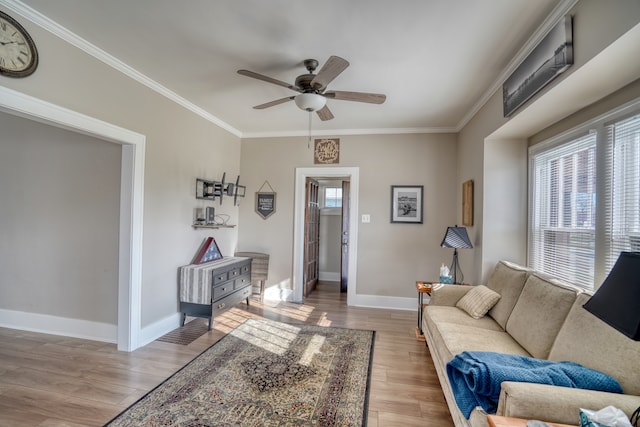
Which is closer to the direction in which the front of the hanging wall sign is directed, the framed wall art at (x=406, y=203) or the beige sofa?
the beige sofa

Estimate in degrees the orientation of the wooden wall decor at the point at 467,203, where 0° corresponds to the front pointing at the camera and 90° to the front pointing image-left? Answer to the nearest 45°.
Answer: approximately 45°

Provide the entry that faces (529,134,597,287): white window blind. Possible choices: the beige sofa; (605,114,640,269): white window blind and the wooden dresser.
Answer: the wooden dresser

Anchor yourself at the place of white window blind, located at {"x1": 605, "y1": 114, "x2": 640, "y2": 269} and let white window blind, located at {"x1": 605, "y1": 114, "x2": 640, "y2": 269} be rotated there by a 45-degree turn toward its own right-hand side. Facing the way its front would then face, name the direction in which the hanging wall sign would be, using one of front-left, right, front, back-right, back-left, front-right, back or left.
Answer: front

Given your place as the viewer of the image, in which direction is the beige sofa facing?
facing the viewer and to the left of the viewer

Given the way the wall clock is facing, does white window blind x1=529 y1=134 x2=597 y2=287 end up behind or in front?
in front

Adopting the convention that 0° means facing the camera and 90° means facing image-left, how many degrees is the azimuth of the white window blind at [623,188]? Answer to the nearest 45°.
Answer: approximately 45°

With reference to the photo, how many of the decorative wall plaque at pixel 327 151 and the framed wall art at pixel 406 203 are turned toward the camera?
2

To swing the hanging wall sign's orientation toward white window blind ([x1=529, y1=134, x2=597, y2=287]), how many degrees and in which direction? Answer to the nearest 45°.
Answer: approximately 45° to its left

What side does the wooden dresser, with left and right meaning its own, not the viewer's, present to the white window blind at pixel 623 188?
front

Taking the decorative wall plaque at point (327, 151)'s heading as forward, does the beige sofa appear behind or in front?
in front

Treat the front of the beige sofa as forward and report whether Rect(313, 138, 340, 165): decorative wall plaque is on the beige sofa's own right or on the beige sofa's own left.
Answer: on the beige sofa's own right

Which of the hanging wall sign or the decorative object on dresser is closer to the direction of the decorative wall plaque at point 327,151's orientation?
the decorative object on dresser

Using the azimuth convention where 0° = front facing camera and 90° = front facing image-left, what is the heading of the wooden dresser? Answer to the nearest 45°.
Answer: approximately 315°

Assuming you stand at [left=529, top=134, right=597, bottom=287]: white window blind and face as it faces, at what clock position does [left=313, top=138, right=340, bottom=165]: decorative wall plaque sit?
The decorative wall plaque is roughly at 2 o'clock from the white window blind.

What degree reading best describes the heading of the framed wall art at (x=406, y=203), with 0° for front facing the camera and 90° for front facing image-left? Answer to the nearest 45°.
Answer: approximately 0°
